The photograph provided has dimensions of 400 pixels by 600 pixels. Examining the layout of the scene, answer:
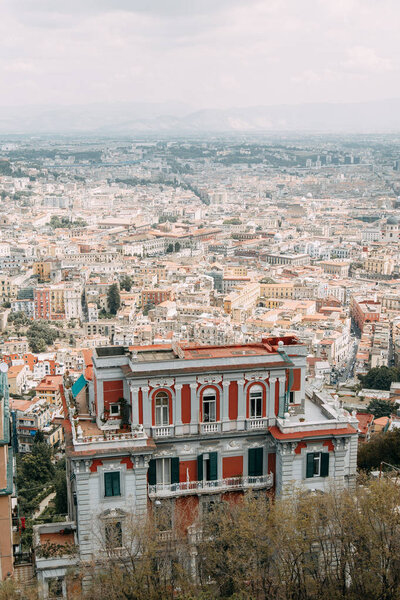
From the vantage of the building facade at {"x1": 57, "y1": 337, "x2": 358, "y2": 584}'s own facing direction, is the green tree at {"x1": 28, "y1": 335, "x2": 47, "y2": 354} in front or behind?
behind

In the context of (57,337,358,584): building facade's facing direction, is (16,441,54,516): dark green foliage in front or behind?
behind

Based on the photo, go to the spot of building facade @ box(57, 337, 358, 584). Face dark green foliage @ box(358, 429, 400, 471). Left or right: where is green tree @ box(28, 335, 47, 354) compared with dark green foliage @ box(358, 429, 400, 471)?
left

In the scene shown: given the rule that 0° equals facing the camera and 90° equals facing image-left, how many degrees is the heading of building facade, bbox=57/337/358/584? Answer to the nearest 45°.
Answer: approximately 0°

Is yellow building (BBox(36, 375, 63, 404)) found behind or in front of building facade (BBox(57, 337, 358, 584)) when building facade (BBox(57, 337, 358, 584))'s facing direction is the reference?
behind

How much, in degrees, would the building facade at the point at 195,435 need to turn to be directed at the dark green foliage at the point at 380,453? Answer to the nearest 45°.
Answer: approximately 135° to its left
